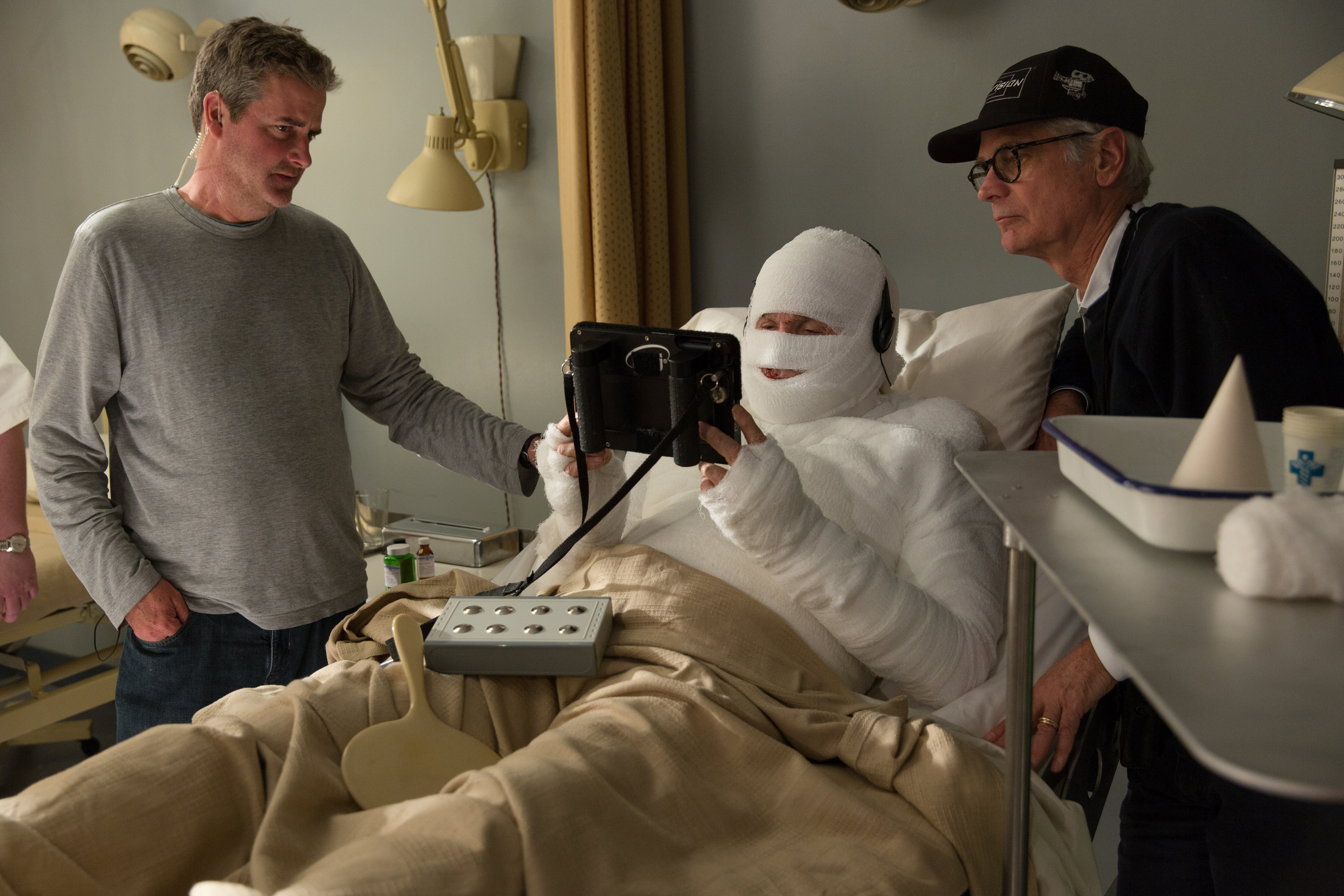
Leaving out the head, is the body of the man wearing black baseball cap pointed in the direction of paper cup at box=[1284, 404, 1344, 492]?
no

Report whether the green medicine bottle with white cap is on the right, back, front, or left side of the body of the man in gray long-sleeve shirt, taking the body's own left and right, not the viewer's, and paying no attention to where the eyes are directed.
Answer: left

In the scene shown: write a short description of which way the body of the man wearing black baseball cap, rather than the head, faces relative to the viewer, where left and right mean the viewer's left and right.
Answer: facing to the left of the viewer

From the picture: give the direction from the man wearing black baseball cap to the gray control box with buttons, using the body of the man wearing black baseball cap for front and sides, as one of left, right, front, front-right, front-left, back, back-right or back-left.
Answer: front-left

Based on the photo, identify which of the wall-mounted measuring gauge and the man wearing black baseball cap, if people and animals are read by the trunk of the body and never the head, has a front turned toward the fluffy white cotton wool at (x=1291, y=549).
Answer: the wall-mounted measuring gauge

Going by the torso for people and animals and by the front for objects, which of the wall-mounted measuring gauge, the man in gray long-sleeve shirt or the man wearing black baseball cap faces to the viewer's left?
the man wearing black baseball cap

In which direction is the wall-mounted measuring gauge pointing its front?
toward the camera

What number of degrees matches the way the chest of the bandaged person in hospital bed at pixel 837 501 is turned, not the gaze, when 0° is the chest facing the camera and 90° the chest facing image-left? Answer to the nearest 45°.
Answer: approximately 45°

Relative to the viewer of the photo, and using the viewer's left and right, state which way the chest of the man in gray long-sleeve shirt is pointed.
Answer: facing the viewer and to the right of the viewer

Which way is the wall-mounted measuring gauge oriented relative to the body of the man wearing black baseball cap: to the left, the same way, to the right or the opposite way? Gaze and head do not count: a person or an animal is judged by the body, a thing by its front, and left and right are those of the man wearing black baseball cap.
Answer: to the left

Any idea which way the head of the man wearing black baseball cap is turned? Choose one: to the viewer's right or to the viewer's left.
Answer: to the viewer's left

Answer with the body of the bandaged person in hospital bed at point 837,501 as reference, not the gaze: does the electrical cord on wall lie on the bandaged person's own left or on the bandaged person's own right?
on the bandaged person's own right

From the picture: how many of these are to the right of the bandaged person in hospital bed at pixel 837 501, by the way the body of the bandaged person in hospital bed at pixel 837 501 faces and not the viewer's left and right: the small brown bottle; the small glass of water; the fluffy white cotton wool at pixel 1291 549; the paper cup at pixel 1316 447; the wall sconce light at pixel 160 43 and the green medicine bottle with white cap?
4

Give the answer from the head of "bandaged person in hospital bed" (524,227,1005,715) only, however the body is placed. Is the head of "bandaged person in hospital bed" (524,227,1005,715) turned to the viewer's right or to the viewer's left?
to the viewer's left

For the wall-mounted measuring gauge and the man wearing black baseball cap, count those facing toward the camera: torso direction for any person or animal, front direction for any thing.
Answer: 1
